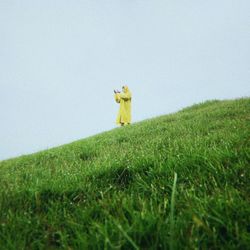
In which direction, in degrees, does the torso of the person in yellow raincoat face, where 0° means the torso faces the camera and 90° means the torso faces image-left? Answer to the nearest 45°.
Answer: approximately 90°
